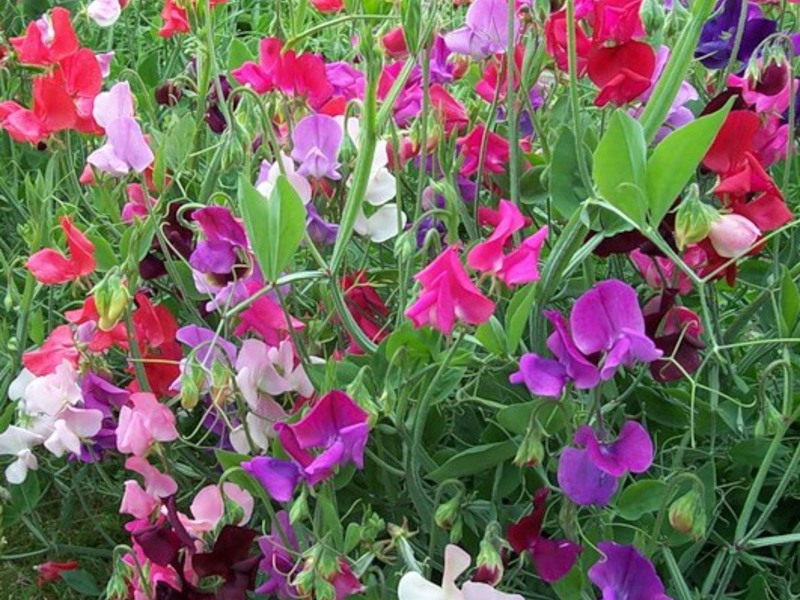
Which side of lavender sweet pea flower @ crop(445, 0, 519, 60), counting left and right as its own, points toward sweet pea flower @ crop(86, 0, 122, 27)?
right

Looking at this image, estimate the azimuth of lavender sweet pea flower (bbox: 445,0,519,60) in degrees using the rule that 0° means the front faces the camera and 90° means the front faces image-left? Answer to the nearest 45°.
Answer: approximately 45°

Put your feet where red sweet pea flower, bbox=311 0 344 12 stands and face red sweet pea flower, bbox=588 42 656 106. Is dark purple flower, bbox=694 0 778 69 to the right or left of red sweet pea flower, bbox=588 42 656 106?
left
